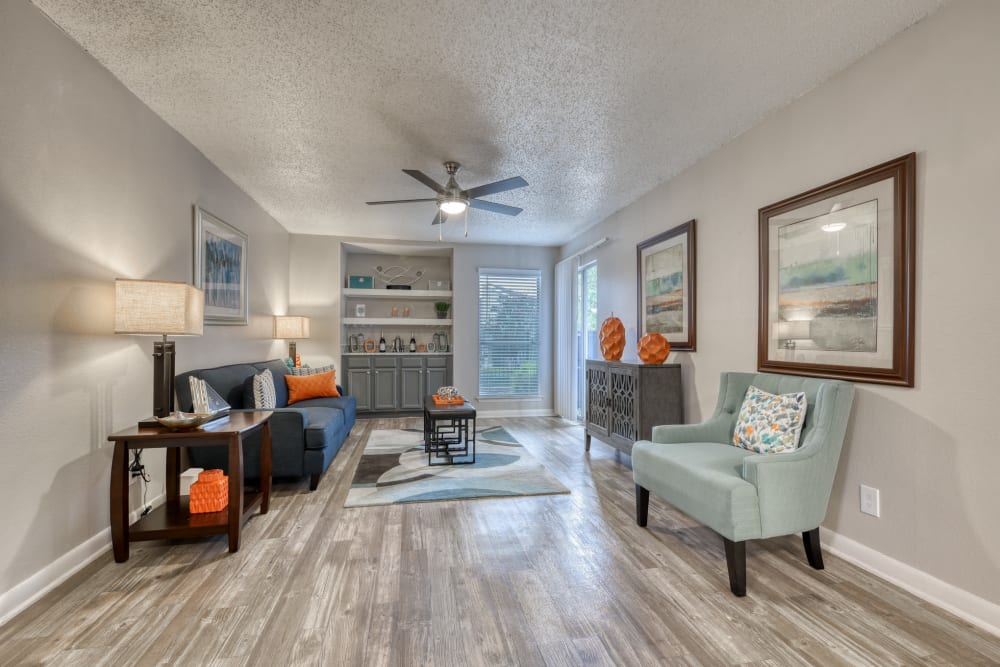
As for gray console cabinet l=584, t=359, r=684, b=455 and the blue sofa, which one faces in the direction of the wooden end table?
the gray console cabinet

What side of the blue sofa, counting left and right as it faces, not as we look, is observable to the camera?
right

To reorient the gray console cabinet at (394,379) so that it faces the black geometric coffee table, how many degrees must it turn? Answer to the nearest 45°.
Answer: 0° — it already faces it

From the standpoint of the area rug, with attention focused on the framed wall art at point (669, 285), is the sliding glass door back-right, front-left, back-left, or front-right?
front-left

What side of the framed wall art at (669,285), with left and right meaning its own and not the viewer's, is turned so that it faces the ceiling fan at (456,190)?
front

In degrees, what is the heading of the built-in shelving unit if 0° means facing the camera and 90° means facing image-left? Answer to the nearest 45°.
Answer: approximately 0°

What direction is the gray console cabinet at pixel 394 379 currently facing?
toward the camera

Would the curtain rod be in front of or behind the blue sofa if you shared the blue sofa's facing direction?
in front

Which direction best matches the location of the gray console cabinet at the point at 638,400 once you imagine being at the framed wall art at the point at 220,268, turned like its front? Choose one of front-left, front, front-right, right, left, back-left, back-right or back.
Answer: front

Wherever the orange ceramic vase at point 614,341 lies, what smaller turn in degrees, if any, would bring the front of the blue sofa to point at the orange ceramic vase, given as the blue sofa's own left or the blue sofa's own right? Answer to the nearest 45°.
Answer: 0° — it already faces it

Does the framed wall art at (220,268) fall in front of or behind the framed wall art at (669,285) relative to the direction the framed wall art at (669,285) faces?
in front

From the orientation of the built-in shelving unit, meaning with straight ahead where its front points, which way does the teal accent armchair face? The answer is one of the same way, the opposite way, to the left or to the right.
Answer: to the right

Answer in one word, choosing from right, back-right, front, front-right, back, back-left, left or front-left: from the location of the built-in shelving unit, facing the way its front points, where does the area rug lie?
front

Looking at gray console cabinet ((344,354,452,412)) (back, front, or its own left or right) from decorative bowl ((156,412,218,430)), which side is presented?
front

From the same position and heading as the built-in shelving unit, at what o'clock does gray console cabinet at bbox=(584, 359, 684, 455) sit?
The gray console cabinet is roughly at 11 o'clock from the built-in shelving unit.

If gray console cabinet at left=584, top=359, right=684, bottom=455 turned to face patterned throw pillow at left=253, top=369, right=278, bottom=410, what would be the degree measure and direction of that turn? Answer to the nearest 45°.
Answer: approximately 45° to its right

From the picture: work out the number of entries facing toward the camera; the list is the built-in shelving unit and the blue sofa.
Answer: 1

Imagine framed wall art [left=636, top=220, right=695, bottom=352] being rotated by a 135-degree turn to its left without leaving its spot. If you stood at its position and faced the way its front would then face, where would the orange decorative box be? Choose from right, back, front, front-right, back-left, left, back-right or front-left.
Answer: back-right
